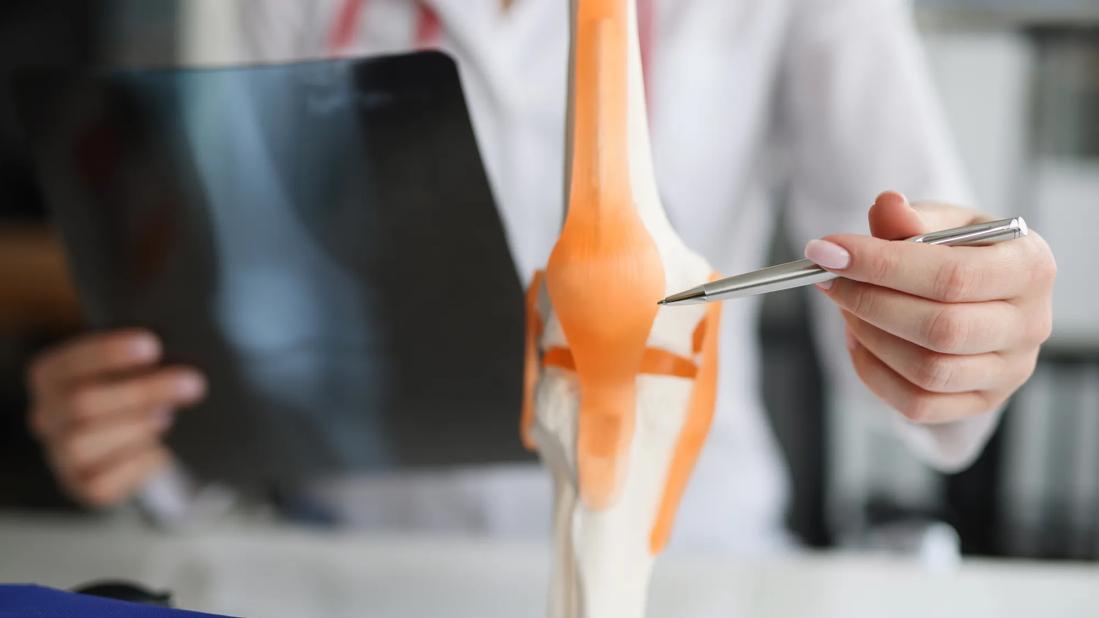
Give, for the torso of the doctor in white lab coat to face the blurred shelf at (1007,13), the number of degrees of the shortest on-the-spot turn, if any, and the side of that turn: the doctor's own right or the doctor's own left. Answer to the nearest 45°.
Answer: approximately 135° to the doctor's own left

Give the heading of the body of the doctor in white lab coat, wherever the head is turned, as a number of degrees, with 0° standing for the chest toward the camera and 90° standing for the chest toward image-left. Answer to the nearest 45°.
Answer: approximately 0°

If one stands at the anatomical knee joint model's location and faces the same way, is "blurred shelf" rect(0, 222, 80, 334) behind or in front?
behind

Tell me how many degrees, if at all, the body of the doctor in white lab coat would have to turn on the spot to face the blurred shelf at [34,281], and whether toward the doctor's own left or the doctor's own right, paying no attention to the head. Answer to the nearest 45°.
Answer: approximately 135° to the doctor's own right

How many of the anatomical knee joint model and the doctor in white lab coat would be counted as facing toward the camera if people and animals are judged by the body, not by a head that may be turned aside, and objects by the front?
2
